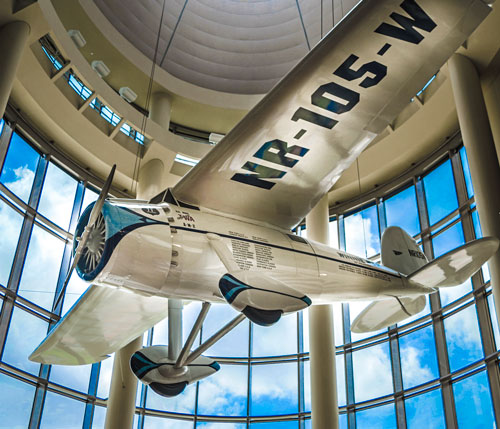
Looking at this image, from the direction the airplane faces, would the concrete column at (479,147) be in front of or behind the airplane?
behind

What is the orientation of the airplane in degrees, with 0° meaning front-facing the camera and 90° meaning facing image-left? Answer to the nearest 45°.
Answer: approximately 45°

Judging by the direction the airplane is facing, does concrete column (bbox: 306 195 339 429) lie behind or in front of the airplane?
behind

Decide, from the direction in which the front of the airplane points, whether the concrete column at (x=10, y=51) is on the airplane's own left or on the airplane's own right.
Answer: on the airplane's own right

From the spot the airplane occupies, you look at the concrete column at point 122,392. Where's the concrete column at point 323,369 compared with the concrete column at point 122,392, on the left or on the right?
right
